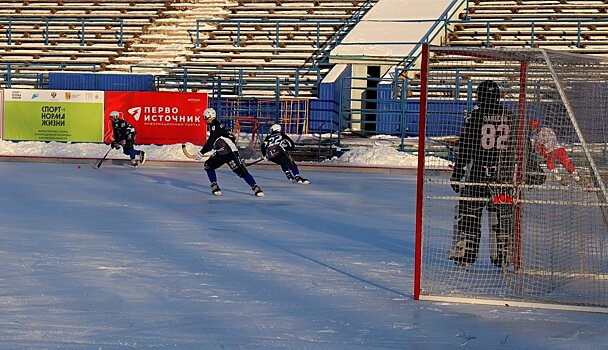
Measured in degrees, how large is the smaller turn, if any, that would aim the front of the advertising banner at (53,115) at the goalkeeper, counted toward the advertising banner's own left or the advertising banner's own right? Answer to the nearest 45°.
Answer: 0° — it already faces them

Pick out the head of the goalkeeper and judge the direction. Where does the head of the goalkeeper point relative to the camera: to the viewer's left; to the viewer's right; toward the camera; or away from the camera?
away from the camera

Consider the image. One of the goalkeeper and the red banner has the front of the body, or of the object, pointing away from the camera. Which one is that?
the goalkeeper

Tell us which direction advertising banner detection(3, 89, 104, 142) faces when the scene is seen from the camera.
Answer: facing the viewer

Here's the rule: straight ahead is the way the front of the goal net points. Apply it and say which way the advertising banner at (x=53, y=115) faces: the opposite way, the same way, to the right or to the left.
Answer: the opposite way

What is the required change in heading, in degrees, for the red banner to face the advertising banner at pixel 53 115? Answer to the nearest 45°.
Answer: approximately 90° to its right

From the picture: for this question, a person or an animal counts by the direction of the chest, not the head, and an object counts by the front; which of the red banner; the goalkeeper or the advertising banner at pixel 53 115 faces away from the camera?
the goalkeeper

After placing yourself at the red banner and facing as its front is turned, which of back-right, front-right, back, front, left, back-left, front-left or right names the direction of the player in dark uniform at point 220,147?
front

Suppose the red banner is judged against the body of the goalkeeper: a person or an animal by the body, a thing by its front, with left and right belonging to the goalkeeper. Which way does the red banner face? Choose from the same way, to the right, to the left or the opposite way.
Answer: the opposite way

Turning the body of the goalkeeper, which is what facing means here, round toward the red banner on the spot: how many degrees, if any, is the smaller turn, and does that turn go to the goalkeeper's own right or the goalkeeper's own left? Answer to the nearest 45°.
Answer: approximately 45° to the goalkeeper's own left

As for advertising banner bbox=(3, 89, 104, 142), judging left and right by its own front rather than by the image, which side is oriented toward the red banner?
left

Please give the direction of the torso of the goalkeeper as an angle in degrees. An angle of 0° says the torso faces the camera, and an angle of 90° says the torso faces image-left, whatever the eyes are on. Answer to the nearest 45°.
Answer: approximately 180°

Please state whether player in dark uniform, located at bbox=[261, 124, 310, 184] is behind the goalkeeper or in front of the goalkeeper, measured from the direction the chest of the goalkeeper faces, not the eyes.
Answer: in front

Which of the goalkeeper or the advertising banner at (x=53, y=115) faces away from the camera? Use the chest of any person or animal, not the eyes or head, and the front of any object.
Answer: the goalkeeper

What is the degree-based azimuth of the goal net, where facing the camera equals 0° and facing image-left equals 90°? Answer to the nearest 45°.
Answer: approximately 135°
